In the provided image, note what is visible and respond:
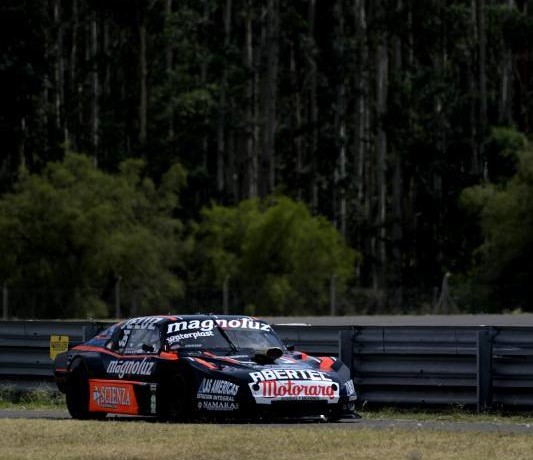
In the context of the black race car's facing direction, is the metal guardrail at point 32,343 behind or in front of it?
behind

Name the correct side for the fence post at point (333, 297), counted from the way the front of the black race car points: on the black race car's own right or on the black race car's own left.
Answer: on the black race car's own left

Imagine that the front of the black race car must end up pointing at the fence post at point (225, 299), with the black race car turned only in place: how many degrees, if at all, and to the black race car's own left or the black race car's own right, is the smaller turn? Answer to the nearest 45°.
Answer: approximately 135° to the black race car's own left

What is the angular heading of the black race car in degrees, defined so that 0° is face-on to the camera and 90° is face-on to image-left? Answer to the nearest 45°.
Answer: approximately 315°

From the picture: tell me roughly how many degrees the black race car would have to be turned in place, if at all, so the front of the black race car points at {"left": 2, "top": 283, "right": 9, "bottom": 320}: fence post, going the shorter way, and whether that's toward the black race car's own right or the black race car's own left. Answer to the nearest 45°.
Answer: approximately 135° to the black race car's own left

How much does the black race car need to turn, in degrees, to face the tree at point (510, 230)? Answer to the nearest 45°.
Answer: approximately 135° to its left

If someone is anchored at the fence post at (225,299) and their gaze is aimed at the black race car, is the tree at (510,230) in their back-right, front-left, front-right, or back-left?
back-left
